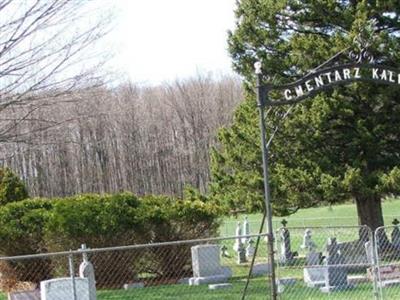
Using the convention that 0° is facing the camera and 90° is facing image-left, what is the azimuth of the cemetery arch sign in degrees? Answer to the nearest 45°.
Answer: approximately 0°

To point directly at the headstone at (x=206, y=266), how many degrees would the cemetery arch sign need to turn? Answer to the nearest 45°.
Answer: approximately 135° to its right

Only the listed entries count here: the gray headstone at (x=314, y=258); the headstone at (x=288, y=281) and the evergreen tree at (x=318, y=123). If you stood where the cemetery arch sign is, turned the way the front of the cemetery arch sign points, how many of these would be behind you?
3

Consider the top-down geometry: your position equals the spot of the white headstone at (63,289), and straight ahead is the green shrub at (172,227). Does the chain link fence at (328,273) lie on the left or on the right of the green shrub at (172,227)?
right

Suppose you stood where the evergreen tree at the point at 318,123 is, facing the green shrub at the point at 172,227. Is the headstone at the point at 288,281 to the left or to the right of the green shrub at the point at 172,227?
left

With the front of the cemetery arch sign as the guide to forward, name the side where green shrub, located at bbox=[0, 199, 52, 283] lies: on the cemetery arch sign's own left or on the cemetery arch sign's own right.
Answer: on the cemetery arch sign's own right

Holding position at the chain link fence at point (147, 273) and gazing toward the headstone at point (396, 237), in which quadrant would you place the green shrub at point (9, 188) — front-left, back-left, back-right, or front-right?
back-left

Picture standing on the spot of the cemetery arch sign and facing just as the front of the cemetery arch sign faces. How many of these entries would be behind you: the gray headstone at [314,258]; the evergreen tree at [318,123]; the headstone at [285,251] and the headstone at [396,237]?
4

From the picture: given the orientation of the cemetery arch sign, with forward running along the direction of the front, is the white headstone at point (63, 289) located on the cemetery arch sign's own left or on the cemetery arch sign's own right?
on the cemetery arch sign's own right

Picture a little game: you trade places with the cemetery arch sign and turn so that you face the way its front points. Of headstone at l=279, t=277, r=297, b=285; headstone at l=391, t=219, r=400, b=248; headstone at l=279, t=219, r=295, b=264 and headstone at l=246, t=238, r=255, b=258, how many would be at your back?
4

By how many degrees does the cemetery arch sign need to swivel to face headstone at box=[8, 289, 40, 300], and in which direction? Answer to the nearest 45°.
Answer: approximately 90° to its right

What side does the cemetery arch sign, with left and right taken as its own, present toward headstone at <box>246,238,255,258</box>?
back
